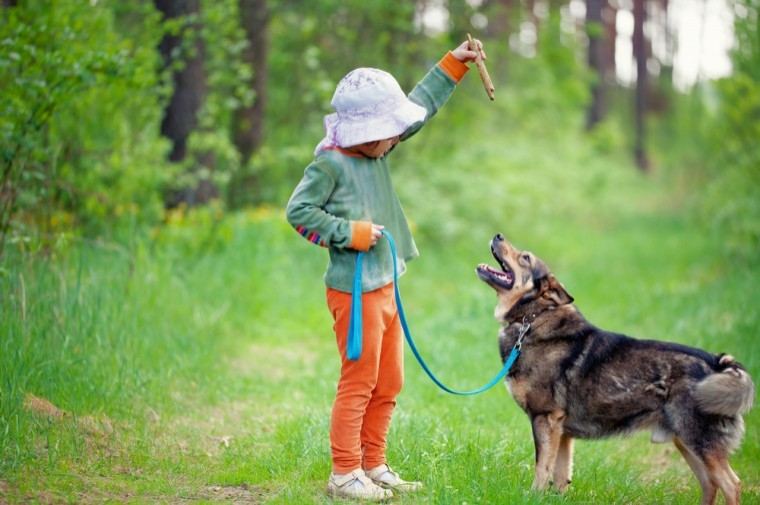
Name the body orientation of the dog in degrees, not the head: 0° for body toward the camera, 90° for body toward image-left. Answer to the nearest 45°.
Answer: approximately 90°

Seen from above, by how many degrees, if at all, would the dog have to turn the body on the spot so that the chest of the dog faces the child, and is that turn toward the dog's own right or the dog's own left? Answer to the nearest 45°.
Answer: approximately 45° to the dog's own left

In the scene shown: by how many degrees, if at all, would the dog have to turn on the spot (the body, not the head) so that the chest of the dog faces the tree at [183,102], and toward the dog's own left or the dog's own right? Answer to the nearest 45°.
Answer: approximately 45° to the dog's own right
